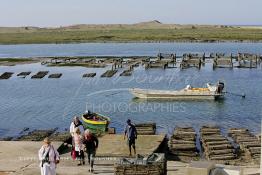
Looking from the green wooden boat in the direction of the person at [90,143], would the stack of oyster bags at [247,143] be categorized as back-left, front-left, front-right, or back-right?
front-left

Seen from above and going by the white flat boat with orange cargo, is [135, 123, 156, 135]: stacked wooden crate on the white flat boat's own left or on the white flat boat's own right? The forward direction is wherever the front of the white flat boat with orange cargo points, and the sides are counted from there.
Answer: on the white flat boat's own left

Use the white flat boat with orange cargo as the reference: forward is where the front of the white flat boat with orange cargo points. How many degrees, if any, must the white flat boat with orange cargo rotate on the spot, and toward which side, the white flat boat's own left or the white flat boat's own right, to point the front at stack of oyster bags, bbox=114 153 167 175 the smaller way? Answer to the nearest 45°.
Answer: approximately 90° to the white flat boat's own left

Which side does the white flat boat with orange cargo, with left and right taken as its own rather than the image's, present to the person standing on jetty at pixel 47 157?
left

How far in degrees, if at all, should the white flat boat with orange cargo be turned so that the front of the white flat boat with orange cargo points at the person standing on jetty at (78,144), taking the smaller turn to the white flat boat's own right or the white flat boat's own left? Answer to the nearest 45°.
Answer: approximately 90° to the white flat boat's own left

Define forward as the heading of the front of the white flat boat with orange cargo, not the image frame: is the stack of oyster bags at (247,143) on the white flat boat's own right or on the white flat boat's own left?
on the white flat boat's own left

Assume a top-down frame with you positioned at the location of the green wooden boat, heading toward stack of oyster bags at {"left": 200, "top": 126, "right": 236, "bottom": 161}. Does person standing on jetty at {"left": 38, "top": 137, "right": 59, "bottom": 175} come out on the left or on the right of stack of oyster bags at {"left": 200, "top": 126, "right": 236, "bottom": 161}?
right

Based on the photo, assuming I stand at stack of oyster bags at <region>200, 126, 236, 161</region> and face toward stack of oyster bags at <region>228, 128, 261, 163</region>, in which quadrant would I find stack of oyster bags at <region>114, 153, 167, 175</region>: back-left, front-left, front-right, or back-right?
back-right

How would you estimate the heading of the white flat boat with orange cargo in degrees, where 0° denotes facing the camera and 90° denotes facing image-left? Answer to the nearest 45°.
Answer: approximately 90°

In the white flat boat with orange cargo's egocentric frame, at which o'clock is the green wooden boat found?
The green wooden boat is roughly at 10 o'clock from the white flat boat with orange cargo.
